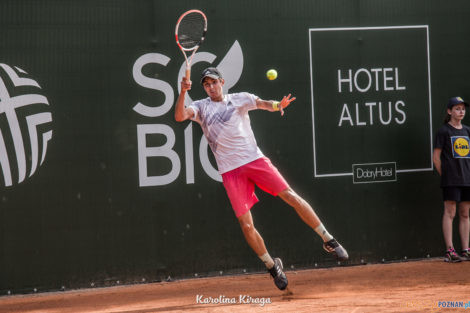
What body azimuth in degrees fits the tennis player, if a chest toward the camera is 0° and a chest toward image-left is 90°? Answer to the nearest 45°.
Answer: approximately 0°
